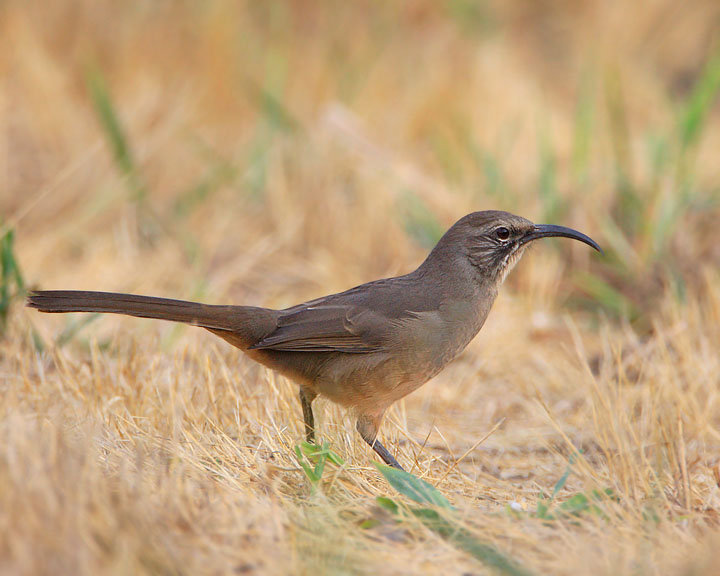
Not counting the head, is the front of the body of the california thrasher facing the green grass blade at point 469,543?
no

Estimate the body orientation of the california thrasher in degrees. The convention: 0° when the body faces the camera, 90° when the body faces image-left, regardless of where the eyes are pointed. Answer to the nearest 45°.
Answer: approximately 270°

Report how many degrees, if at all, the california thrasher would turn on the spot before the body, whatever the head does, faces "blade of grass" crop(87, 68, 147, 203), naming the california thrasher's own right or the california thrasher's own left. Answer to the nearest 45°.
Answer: approximately 135° to the california thrasher's own left

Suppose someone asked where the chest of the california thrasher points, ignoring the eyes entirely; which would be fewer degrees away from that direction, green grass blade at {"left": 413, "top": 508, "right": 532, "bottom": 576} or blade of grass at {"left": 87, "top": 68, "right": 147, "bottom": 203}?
the green grass blade
